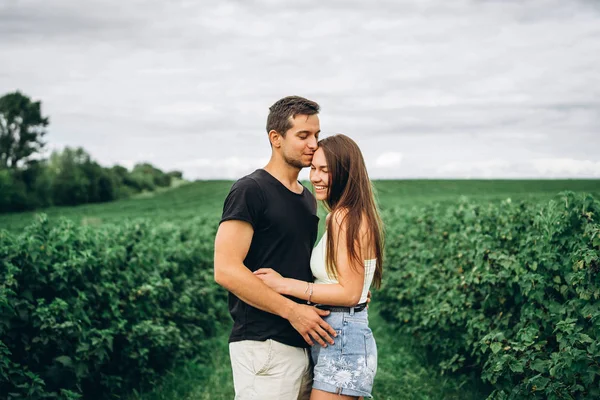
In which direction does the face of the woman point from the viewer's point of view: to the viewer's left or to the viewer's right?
to the viewer's left

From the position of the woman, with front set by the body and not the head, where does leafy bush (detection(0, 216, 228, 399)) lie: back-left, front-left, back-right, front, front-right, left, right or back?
front-right

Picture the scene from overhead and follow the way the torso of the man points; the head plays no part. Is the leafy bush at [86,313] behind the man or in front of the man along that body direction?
behind

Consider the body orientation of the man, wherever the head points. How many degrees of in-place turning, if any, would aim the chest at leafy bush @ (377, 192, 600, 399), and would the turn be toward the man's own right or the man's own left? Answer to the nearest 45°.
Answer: approximately 90° to the man's own left

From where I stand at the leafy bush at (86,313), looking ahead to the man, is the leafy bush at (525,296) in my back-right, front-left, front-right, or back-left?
front-left

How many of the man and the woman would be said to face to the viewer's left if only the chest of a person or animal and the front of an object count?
1

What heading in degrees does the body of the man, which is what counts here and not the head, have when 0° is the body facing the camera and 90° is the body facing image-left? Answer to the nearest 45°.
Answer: approximately 315°

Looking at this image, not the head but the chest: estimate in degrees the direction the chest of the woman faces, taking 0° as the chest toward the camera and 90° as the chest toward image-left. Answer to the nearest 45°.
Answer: approximately 90°
